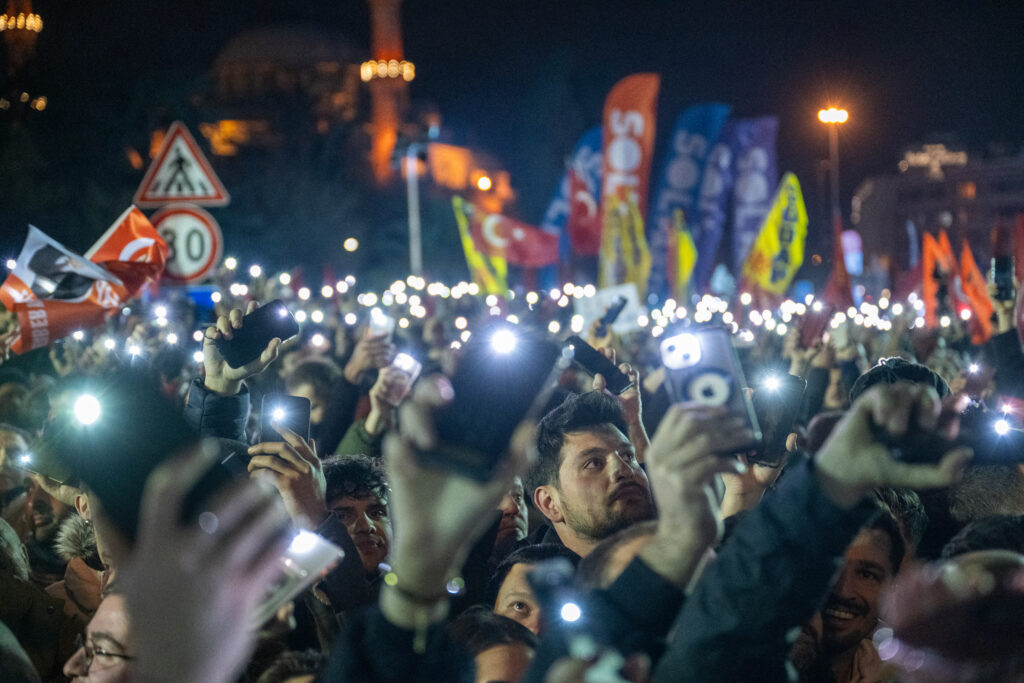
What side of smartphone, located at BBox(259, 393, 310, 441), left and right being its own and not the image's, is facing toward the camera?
back

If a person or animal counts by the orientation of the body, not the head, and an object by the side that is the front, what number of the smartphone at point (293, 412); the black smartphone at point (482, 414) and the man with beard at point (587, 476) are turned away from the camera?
2

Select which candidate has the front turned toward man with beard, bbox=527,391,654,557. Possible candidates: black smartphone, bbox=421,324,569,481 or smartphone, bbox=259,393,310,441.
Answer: the black smartphone

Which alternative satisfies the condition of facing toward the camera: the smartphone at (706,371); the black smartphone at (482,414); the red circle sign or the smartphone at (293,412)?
the red circle sign

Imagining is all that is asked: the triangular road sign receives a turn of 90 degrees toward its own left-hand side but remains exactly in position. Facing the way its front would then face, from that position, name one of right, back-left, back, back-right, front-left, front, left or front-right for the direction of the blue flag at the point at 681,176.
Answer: front-left

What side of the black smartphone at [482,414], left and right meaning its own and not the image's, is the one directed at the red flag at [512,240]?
front

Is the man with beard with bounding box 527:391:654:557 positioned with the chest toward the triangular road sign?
no

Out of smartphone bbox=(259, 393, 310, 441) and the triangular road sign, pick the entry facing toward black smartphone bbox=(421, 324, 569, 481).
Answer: the triangular road sign

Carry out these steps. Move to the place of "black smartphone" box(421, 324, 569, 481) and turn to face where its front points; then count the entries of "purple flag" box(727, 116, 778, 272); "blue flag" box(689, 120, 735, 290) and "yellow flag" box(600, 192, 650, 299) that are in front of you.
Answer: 3

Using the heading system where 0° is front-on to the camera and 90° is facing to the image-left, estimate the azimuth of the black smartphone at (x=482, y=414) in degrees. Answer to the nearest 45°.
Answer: approximately 180°

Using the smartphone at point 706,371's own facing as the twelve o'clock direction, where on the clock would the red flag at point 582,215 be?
The red flag is roughly at 12 o'clock from the smartphone.

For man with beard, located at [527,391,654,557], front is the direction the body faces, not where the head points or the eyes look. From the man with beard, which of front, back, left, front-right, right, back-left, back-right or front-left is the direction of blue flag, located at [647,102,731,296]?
back-left

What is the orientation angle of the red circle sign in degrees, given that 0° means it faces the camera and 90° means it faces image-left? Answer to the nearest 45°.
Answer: approximately 0°

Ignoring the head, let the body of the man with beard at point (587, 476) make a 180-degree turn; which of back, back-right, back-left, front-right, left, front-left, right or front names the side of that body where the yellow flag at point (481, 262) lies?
front-right

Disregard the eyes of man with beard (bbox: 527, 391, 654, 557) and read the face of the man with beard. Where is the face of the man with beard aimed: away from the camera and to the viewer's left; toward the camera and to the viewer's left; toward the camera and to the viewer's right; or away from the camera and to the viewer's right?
toward the camera and to the viewer's right

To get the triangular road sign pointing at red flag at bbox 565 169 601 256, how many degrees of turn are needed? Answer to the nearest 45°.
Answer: approximately 135° to its left

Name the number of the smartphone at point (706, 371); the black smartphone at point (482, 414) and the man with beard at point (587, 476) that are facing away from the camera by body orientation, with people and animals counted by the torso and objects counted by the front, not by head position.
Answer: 2

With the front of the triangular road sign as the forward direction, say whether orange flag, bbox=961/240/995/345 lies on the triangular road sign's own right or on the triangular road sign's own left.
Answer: on the triangular road sign's own left

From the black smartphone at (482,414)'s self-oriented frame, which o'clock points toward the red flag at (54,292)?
The red flag is roughly at 11 o'clock from the black smartphone.

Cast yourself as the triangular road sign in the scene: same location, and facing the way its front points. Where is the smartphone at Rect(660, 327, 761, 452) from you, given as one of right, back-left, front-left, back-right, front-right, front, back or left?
front

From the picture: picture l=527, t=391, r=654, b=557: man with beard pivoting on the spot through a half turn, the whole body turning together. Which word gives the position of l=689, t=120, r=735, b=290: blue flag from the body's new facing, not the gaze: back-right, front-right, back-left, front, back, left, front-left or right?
front-right
